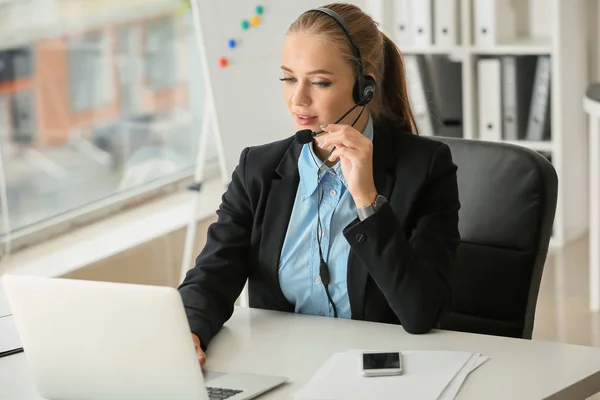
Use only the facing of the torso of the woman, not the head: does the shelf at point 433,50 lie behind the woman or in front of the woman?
behind

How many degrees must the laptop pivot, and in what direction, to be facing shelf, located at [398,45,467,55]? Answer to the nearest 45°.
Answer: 0° — it already faces it

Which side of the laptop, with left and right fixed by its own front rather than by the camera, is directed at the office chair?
front

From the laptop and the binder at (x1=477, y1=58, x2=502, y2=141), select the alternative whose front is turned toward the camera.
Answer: the binder

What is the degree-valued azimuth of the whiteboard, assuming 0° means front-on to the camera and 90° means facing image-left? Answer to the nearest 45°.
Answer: approximately 0°

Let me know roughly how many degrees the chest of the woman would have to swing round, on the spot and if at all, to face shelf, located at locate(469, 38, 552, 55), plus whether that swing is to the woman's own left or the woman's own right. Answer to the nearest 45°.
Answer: approximately 135° to the woman's own right

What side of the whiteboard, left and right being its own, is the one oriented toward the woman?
front

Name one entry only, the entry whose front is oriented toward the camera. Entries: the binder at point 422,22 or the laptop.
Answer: the binder

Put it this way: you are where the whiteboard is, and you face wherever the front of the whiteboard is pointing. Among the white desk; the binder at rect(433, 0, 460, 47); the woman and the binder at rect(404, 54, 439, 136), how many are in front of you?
2

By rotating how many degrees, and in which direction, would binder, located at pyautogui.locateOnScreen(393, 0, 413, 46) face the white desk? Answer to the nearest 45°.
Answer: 0° — it already faces it

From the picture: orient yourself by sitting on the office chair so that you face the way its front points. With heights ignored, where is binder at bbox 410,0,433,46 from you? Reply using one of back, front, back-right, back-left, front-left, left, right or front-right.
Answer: back-right

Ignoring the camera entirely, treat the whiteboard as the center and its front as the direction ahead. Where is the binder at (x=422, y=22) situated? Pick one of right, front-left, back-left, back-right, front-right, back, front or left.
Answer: back-left

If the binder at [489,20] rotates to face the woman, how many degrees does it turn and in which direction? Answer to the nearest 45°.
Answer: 0° — it already faces them

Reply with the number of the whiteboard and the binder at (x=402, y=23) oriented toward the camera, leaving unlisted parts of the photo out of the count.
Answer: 2

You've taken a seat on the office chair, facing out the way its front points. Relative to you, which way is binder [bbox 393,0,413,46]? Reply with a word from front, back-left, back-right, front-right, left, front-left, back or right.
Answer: back-right

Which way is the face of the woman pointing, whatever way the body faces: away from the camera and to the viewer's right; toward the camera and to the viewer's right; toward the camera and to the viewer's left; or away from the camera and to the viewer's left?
toward the camera and to the viewer's left

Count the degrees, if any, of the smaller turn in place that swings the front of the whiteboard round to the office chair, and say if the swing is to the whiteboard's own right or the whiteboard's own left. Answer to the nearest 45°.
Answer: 0° — it already faces it

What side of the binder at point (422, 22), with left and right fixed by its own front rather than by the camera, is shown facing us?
front

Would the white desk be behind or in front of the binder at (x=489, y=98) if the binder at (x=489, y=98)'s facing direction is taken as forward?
in front

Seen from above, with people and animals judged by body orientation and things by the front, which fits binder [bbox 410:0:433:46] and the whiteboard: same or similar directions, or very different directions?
same or similar directions

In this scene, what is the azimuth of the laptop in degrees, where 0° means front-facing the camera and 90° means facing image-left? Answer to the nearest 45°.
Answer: approximately 225°

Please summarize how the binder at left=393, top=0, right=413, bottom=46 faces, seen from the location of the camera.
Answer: facing the viewer

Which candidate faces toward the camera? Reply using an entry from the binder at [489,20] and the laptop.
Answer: the binder
